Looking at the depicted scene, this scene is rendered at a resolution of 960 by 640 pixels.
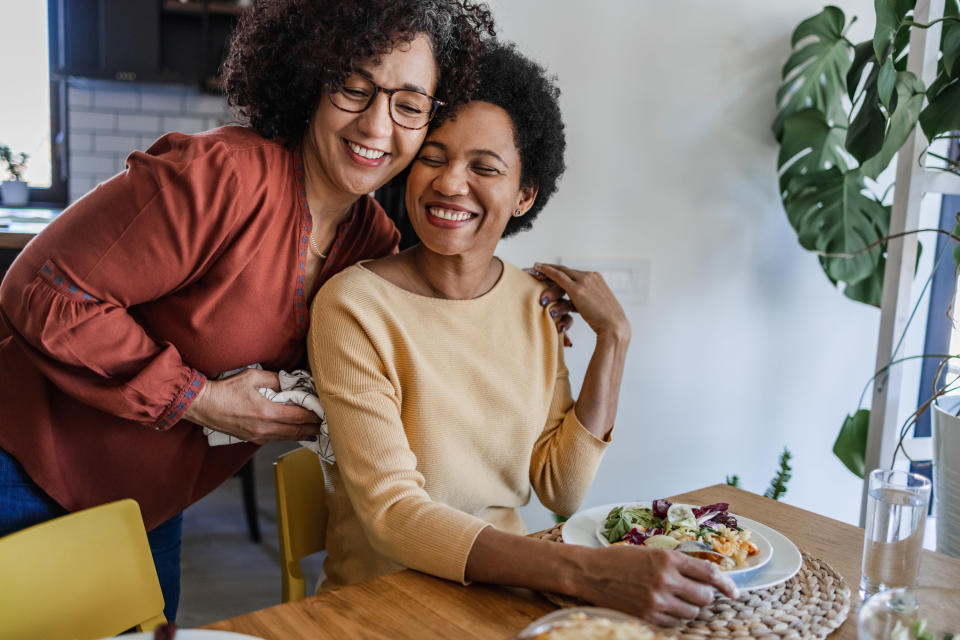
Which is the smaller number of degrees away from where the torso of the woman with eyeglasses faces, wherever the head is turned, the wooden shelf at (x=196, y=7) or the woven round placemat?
the woven round placemat

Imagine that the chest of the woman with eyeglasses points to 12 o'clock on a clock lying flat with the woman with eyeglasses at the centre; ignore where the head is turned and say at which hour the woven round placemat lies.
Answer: The woven round placemat is roughly at 12 o'clock from the woman with eyeglasses.

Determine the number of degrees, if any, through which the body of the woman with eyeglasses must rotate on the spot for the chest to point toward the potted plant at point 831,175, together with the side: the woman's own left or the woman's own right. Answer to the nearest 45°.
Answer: approximately 90° to the woman's own left

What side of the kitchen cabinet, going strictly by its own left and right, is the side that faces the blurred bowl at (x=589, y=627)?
front

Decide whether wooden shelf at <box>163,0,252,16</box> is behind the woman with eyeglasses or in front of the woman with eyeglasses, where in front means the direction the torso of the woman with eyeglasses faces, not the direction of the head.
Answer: behind

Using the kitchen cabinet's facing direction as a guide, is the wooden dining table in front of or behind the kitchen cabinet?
in front

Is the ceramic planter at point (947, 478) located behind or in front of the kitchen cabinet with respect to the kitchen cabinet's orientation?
in front

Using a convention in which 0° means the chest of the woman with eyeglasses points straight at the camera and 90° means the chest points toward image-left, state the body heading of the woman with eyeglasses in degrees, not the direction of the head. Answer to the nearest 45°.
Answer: approximately 315°

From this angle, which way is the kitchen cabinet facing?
toward the camera

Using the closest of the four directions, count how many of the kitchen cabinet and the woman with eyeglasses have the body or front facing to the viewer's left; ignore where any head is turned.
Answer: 0

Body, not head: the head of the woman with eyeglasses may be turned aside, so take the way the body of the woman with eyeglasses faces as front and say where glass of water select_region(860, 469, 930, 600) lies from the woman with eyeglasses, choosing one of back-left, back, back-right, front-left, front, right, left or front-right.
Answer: front

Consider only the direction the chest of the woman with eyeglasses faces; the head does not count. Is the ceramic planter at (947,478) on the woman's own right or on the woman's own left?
on the woman's own left

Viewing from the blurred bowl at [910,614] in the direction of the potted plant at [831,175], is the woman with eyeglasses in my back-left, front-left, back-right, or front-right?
front-left

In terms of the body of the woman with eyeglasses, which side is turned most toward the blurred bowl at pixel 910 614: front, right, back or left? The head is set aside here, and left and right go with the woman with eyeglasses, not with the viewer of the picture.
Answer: front

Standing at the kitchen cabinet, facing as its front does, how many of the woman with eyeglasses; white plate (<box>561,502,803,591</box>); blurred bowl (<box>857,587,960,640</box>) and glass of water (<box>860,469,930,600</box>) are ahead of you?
4

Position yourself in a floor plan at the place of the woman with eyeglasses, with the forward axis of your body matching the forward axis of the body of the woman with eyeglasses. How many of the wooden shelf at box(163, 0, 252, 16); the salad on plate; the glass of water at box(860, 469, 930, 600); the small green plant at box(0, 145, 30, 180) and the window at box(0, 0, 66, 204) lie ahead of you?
2
